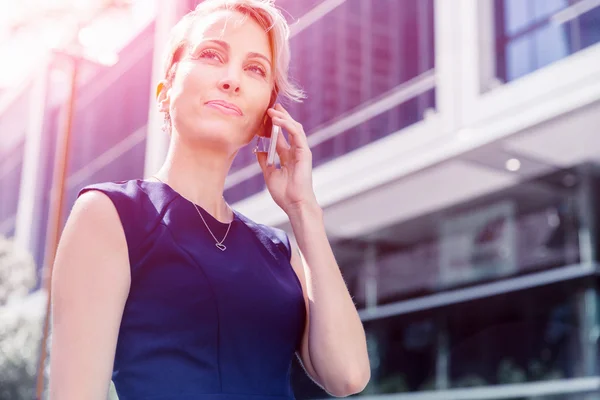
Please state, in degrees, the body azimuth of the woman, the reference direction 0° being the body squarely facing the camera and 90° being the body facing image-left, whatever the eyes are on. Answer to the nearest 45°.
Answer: approximately 315°
